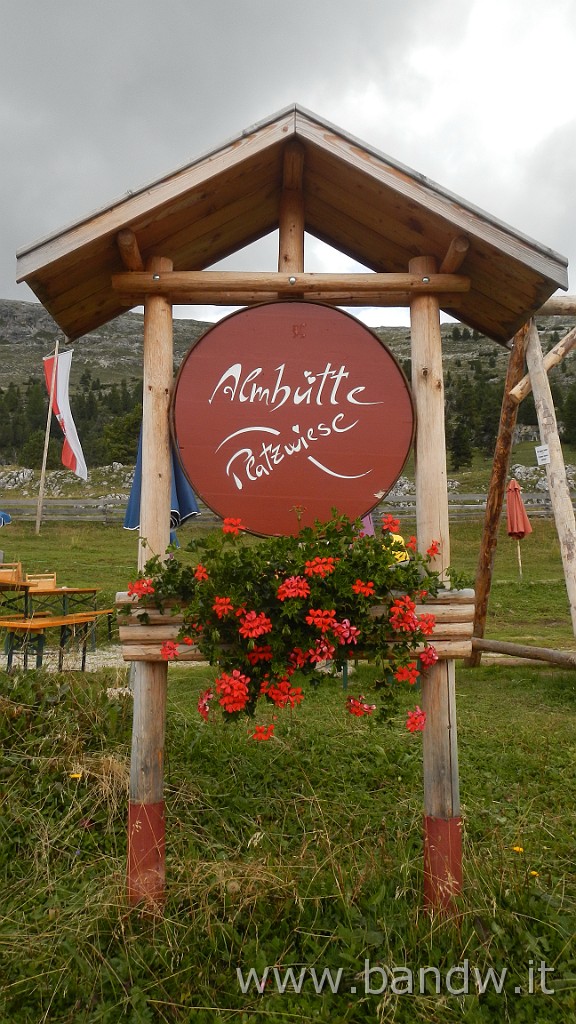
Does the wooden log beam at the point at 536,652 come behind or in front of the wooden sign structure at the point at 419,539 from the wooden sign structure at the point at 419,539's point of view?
behind

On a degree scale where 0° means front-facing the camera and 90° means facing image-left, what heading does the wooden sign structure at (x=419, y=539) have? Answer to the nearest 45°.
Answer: approximately 0°

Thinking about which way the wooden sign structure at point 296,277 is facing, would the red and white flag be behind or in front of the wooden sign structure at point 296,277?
behind

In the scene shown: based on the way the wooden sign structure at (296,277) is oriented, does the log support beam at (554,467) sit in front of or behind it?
behind
